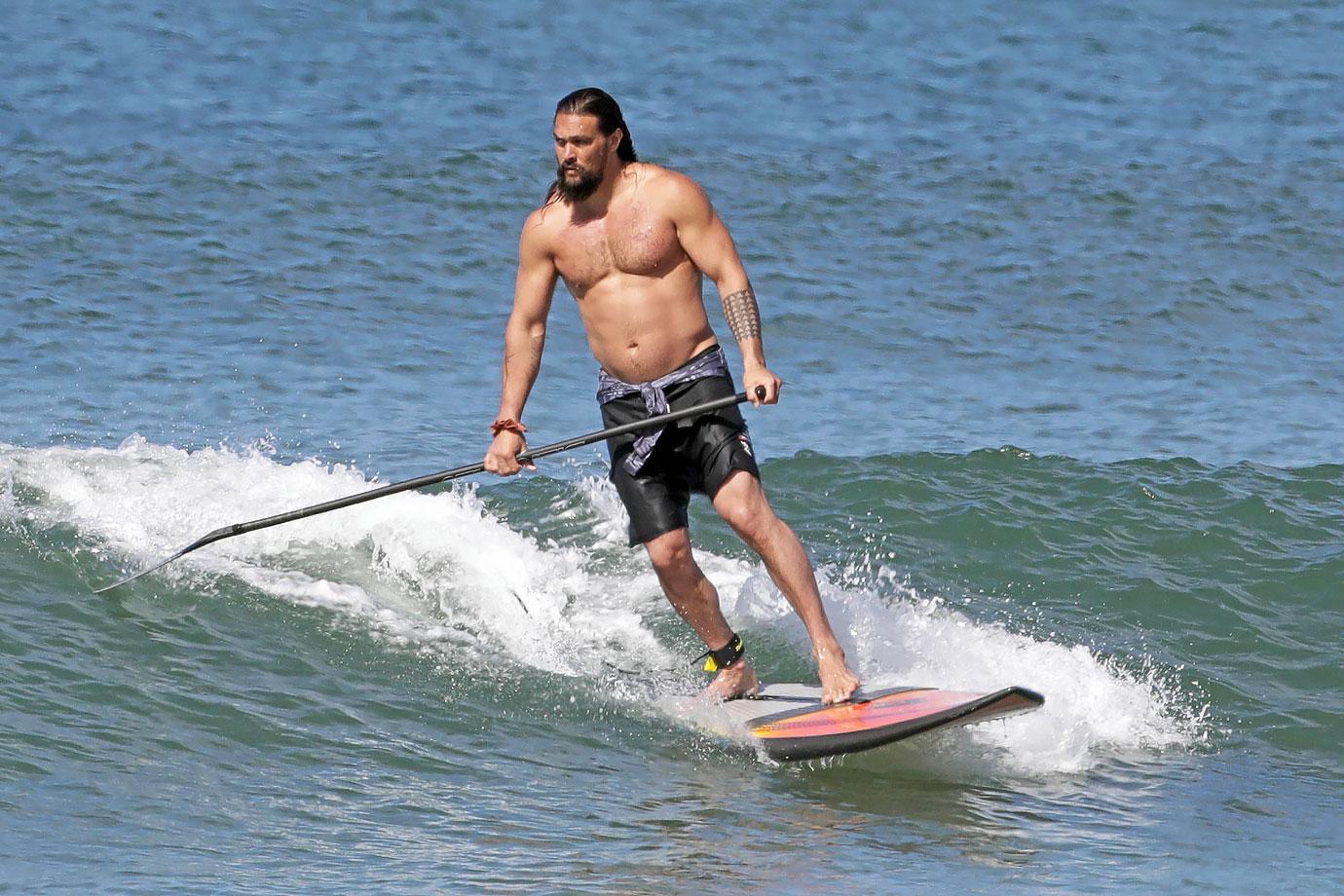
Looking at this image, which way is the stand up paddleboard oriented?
to the viewer's right
